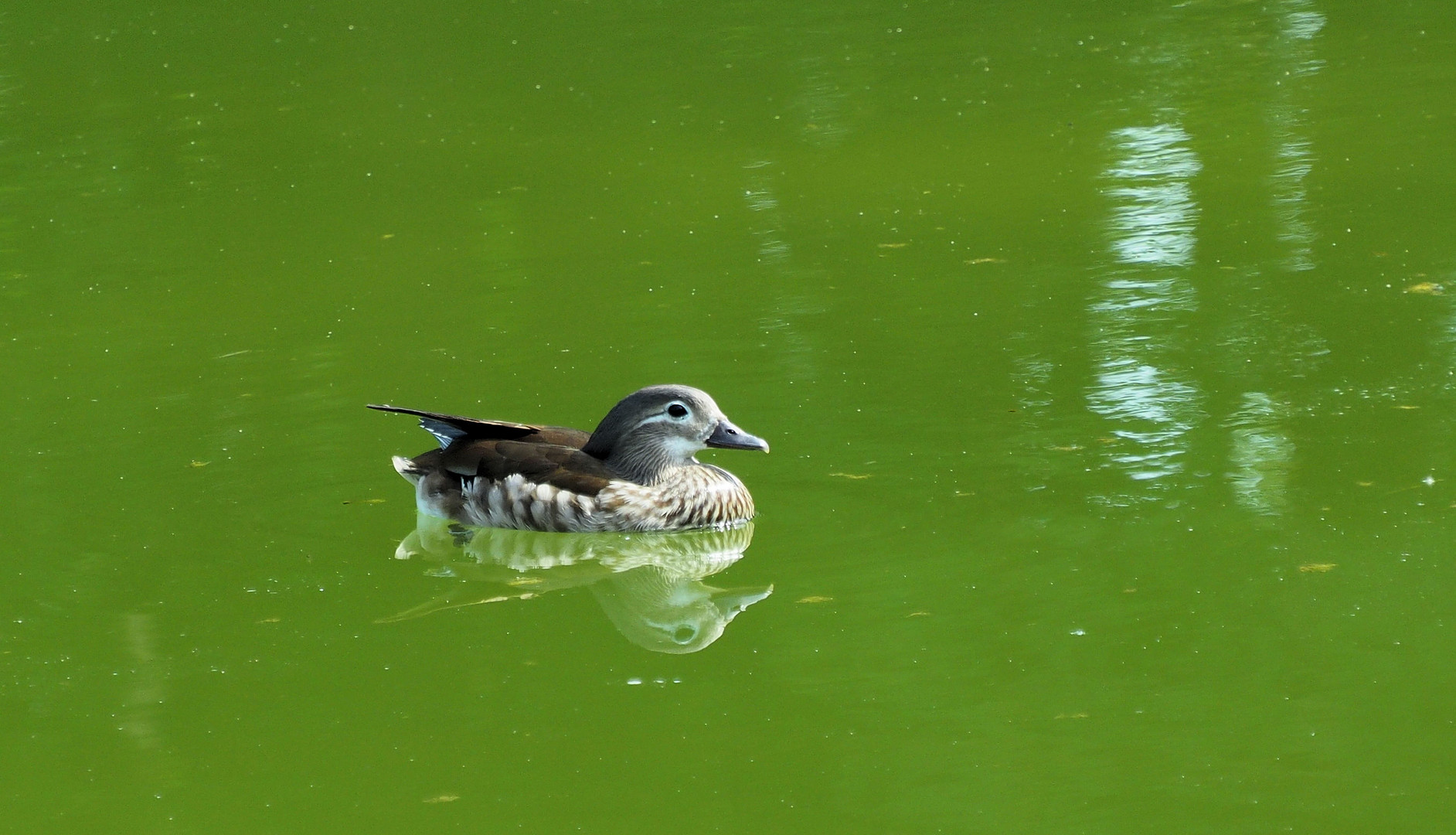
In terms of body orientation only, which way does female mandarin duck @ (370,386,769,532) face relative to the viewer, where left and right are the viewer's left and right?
facing to the right of the viewer
